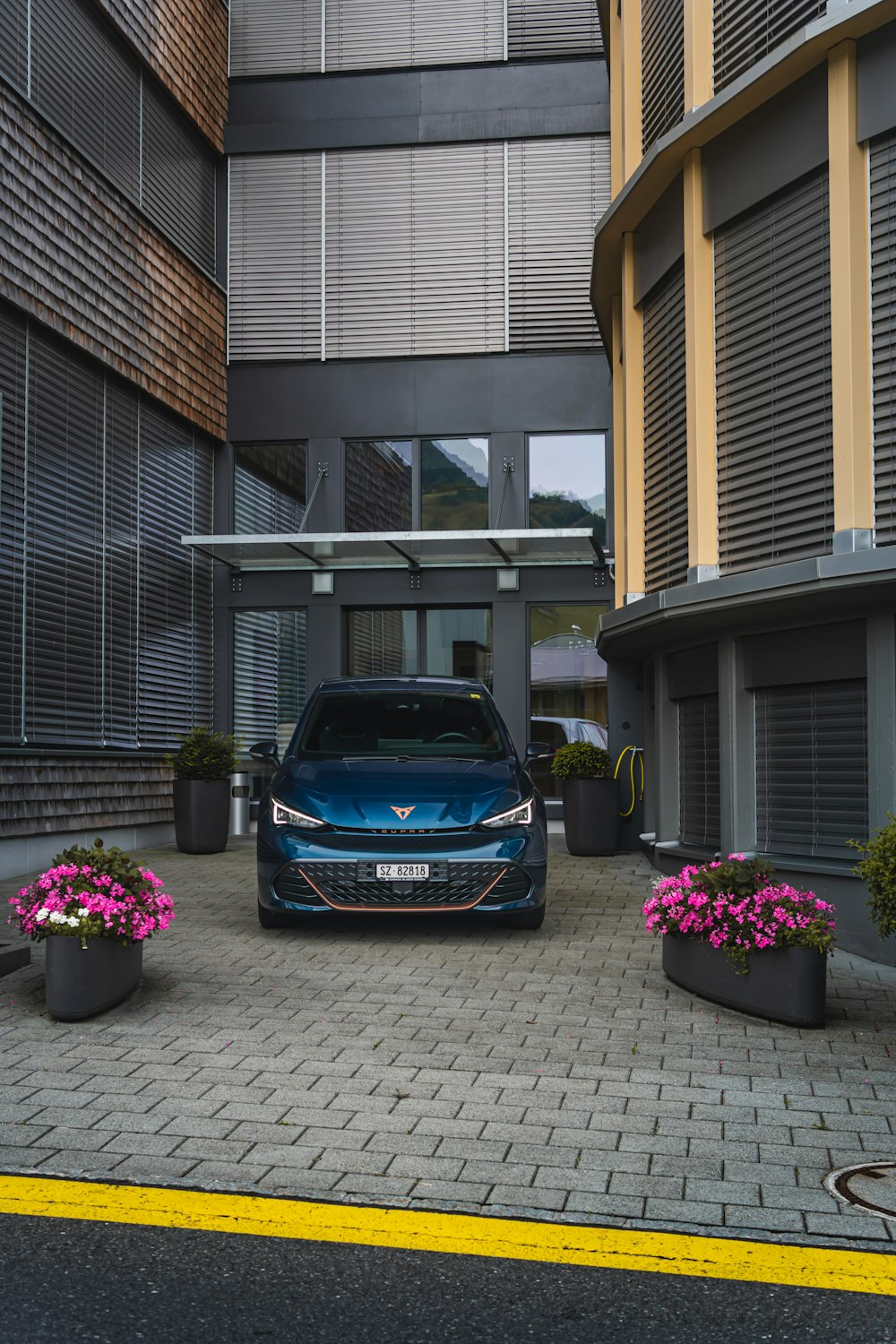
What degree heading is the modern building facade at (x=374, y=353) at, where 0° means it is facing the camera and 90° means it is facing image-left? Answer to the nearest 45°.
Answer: approximately 0°

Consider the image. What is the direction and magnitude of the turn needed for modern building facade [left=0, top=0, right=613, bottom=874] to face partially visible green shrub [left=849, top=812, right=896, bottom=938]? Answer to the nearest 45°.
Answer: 0° — it already faces it

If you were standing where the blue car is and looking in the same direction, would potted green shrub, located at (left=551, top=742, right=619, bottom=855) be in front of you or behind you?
behind

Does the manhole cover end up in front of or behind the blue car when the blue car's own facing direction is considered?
in front

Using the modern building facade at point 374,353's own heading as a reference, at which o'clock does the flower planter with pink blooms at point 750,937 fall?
The flower planter with pink blooms is roughly at 12 o'clock from the modern building facade.

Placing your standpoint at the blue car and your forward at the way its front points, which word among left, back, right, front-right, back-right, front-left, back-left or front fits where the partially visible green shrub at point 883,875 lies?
front-left

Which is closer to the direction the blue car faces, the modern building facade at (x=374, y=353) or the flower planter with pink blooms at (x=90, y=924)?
the flower planter with pink blooms

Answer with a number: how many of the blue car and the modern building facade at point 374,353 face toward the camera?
2
